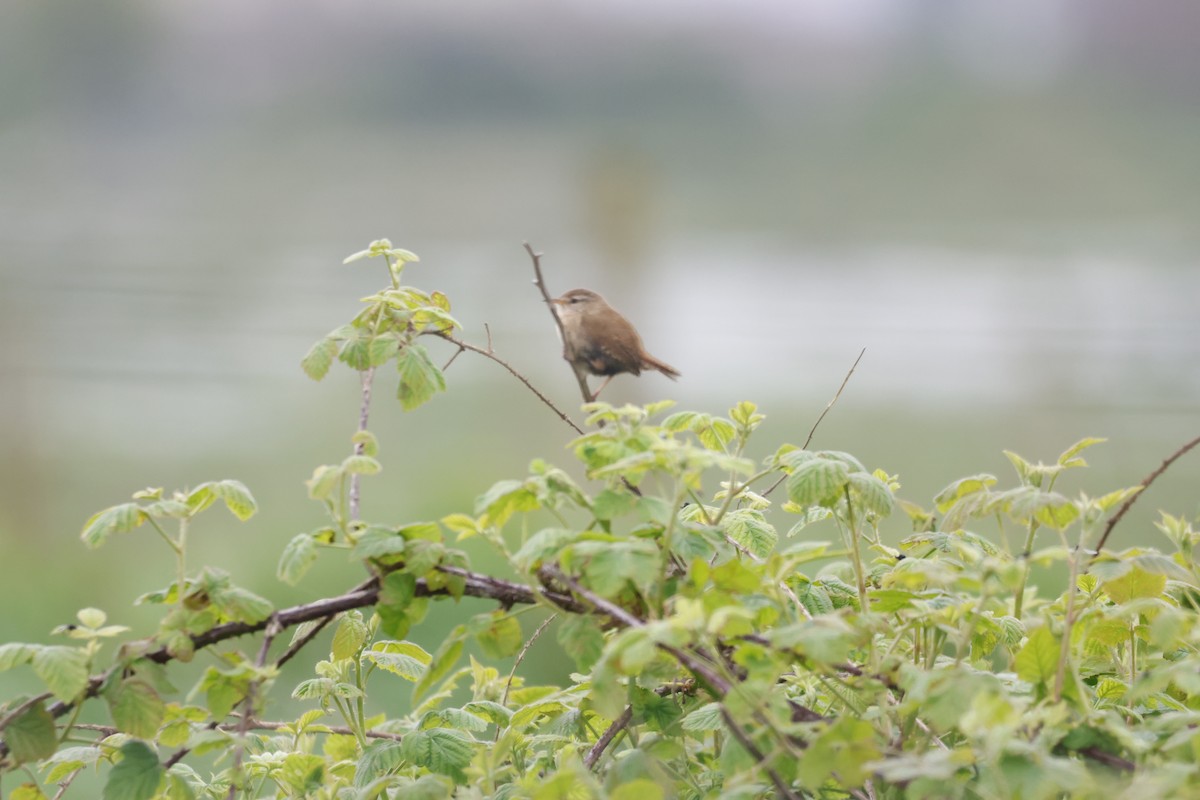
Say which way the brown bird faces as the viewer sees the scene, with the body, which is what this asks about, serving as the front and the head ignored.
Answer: to the viewer's left
